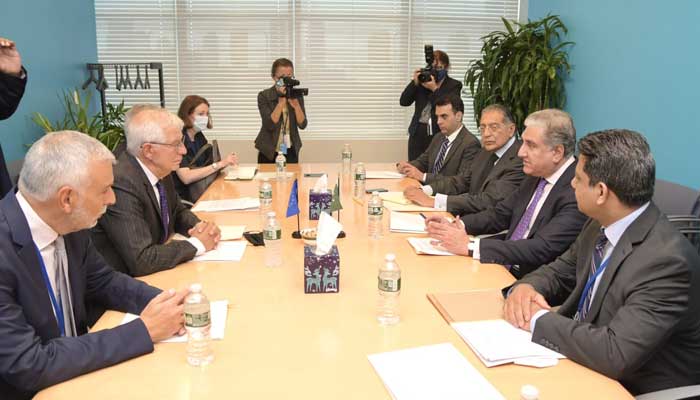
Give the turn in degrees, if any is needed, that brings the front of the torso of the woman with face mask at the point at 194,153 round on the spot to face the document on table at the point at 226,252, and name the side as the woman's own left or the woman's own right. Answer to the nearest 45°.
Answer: approximately 45° to the woman's own right

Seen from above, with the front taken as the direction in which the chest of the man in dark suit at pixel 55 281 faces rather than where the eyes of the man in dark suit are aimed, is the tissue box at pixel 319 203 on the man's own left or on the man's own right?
on the man's own left

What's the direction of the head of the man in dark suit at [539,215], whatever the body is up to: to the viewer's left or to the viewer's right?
to the viewer's left

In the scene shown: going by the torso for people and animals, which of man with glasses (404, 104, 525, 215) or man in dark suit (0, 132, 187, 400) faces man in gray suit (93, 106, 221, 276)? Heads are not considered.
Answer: the man with glasses

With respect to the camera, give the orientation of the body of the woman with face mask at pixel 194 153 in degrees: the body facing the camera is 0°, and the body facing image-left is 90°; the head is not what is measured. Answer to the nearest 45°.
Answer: approximately 315°

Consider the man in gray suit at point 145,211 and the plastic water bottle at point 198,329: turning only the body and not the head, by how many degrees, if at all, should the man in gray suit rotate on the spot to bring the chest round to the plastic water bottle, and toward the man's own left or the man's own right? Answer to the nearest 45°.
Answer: approximately 45° to the man's own right

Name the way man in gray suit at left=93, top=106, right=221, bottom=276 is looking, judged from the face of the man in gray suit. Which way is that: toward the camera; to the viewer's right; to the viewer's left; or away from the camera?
to the viewer's right
